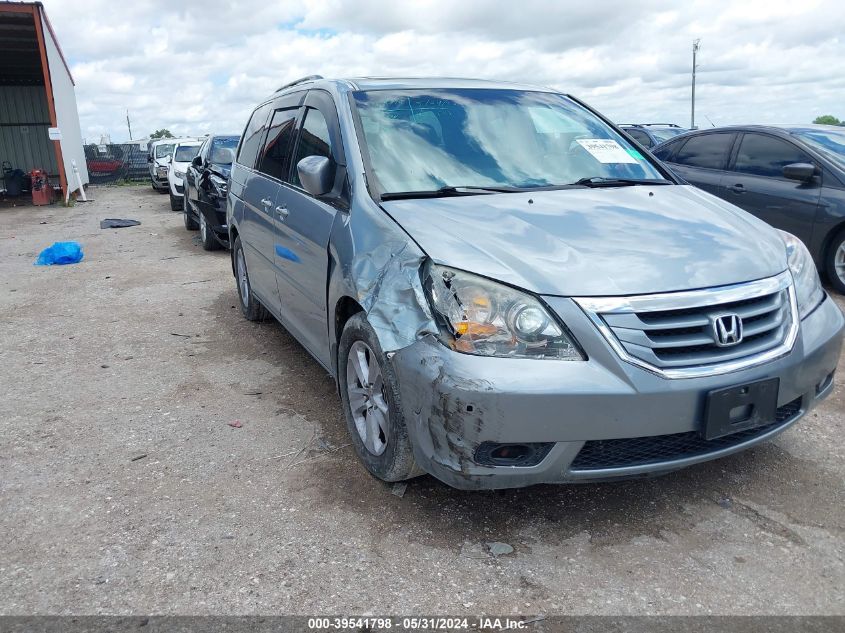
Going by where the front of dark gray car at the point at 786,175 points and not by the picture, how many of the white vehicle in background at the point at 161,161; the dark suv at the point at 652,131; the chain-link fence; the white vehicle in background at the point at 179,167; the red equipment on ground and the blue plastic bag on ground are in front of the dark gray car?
0

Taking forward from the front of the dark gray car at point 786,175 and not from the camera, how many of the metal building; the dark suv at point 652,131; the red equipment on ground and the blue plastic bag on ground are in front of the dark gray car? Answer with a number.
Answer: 0

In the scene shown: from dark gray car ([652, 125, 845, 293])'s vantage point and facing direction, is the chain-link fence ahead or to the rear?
to the rear

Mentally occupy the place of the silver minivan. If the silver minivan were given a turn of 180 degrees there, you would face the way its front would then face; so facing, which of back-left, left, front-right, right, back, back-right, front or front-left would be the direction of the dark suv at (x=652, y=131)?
front-right

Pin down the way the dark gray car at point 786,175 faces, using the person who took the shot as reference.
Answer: facing the viewer and to the right of the viewer

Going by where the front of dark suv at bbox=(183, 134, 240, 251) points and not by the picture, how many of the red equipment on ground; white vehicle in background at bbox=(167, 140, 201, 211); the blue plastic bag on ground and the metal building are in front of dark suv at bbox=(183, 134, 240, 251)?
0

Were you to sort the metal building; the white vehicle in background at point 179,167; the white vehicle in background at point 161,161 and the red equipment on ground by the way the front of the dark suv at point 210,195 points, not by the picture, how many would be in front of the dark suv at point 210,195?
0

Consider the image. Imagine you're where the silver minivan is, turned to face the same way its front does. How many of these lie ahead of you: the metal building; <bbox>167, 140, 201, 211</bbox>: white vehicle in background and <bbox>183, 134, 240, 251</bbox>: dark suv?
0

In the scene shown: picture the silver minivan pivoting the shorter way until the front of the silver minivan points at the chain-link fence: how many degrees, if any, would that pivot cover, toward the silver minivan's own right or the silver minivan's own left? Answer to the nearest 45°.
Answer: approximately 180°

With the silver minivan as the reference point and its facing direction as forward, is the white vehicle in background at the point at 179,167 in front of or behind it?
behind

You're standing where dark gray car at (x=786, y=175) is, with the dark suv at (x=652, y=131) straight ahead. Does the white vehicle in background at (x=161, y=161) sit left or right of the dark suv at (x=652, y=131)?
left

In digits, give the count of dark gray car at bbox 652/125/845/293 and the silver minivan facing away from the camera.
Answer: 0

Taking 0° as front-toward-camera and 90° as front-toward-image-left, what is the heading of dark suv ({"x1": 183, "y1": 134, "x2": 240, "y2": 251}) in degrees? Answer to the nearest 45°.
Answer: approximately 315°

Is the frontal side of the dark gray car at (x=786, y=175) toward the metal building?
no

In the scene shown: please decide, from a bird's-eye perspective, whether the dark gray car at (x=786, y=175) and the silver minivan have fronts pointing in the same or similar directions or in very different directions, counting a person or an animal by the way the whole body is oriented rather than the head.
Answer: same or similar directions

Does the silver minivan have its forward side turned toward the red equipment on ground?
no
